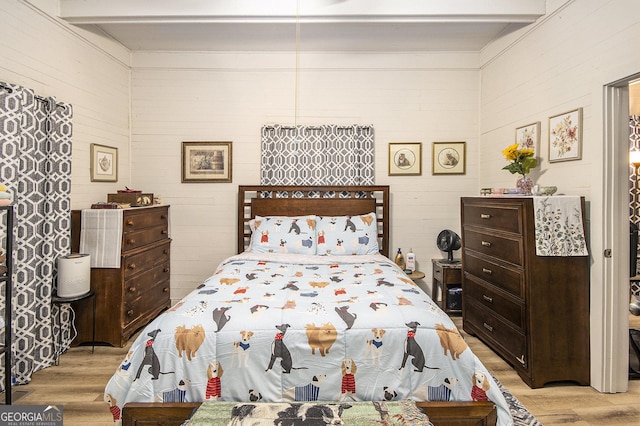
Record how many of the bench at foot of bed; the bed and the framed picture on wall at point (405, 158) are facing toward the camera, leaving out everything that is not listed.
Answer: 3

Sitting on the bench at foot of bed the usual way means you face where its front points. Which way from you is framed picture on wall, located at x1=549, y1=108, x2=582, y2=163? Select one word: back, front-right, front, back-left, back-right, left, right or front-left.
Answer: back-left

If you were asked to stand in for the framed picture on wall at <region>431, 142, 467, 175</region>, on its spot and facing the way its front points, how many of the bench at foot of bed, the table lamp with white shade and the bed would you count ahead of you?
2

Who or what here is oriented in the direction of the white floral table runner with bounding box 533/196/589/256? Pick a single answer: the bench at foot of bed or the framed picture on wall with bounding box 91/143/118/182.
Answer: the framed picture on wall

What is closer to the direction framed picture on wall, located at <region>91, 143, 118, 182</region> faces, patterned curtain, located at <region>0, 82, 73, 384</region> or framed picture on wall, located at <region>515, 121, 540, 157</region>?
the framed picture on wall

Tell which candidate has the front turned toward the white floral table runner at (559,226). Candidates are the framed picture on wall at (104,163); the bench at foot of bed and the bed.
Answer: the framed picture on wall

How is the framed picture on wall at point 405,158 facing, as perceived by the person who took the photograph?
facing the viewer

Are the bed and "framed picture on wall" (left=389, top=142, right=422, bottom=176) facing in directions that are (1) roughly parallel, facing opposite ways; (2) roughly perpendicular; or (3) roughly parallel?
roughly parallel

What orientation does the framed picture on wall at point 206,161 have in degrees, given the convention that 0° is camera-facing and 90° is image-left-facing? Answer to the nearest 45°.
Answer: approximately 0°

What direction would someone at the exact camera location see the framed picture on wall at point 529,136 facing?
facing the viewer and to the left of the viewer

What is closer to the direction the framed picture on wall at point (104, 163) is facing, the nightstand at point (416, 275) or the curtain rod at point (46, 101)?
the nightstand

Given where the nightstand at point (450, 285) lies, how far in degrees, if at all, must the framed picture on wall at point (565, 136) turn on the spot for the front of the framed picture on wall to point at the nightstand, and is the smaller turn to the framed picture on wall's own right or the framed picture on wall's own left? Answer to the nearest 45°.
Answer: approximately 90° to the framed picture on wall's own right
